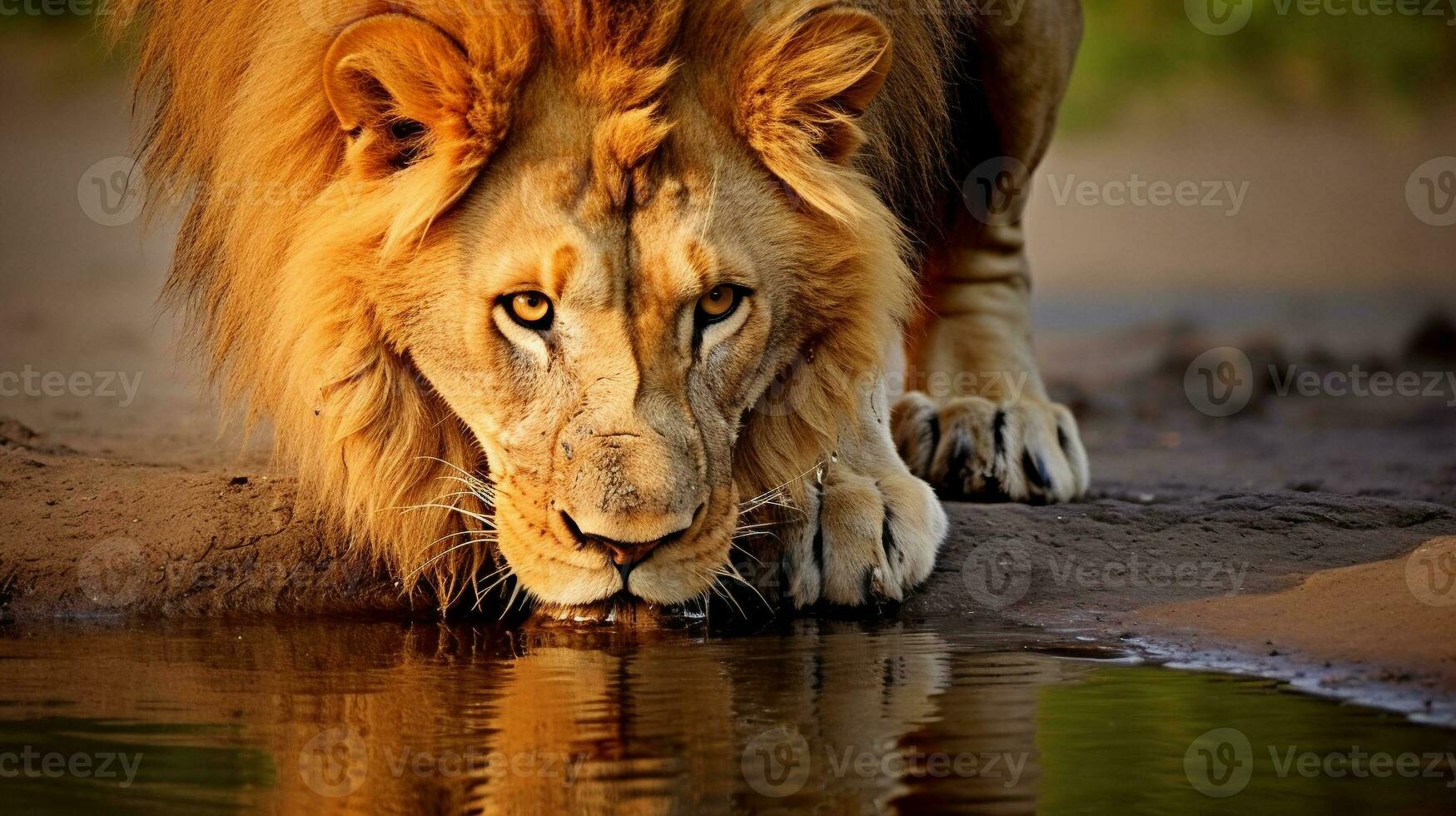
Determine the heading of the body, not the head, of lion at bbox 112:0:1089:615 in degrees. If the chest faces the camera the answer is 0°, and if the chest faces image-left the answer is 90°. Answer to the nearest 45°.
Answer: approximately 0°
